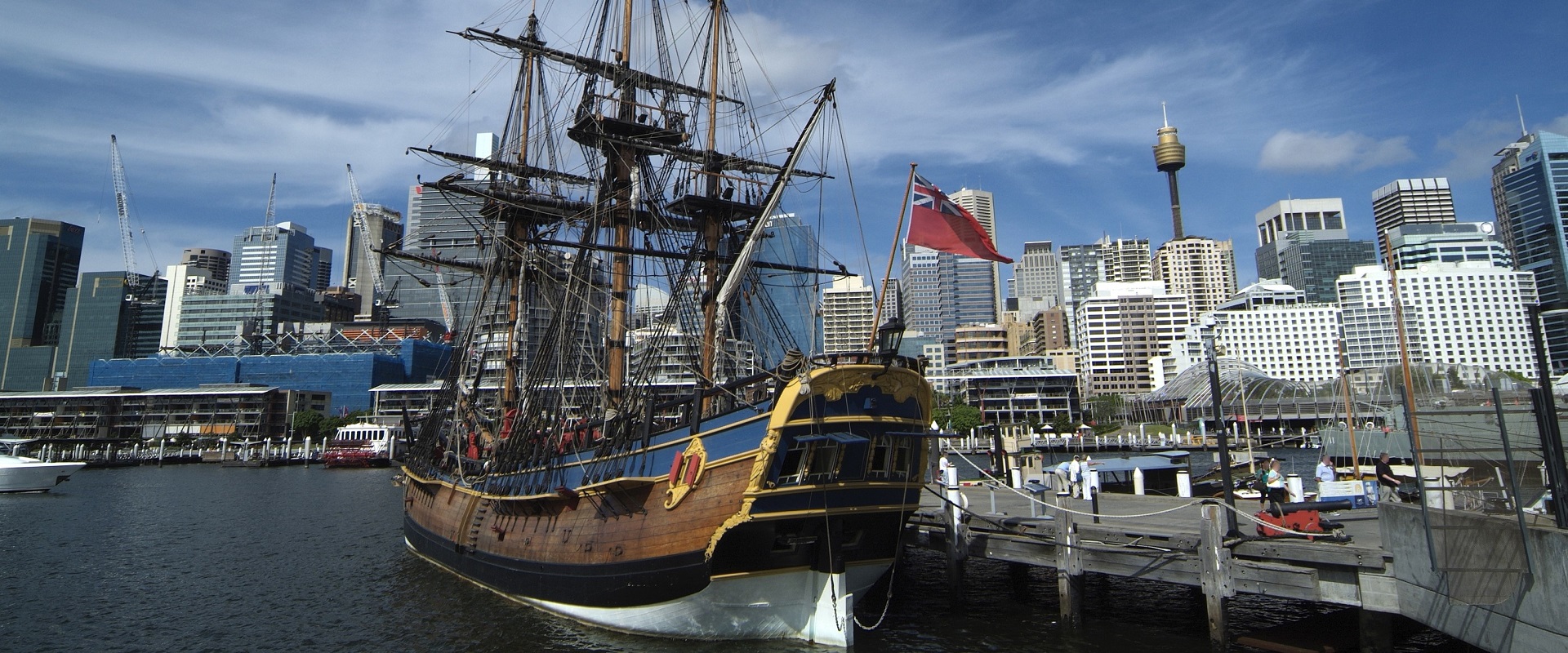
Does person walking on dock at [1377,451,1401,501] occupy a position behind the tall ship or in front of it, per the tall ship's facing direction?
behind

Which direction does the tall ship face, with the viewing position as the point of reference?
facing away from the viewer and to the left of the viewer

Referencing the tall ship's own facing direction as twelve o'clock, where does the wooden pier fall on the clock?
The wooden pier is roughly at 5 o'clock from the tall ship.

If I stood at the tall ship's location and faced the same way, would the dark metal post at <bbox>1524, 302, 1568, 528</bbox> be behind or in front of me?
behind

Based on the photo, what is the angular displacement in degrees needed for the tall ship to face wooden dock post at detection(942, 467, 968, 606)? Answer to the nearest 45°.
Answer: approximately 135° to its right

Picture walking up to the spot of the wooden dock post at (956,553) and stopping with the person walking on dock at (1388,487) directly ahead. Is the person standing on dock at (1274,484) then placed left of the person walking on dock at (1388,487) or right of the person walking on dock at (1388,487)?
left

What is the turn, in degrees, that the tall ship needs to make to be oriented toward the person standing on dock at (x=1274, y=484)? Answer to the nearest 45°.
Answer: approximately 135° to its right
